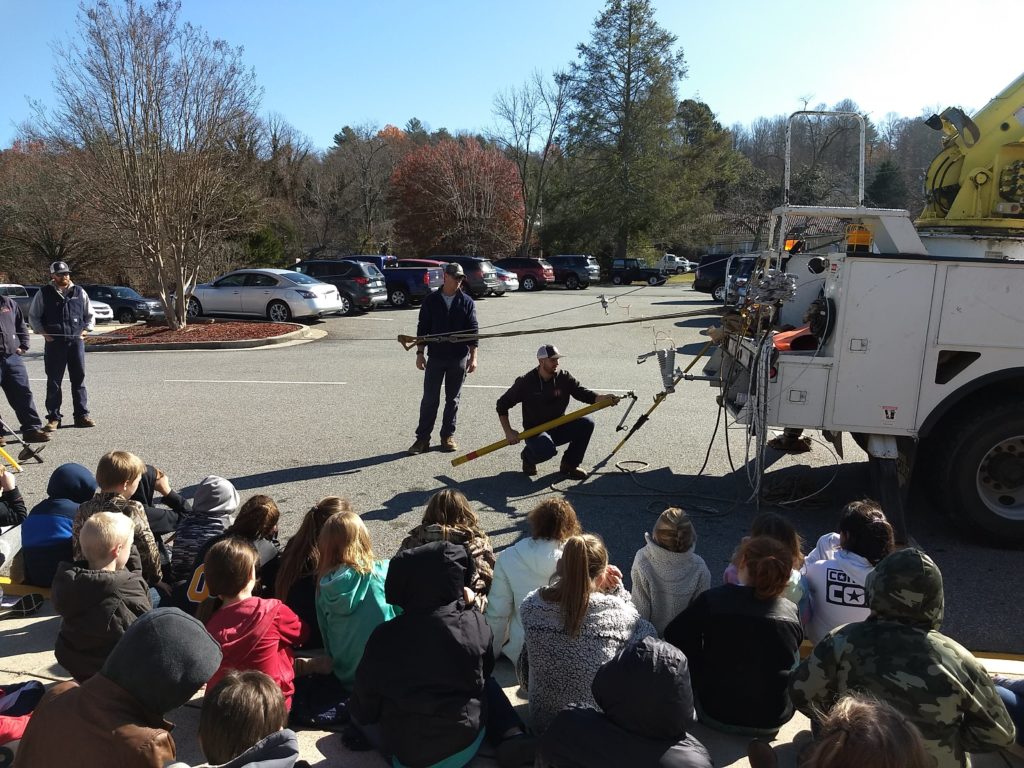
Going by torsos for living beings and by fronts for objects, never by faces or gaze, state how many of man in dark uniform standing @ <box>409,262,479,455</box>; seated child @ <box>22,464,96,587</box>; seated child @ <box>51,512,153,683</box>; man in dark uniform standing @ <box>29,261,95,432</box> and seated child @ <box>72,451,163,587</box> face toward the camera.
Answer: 2

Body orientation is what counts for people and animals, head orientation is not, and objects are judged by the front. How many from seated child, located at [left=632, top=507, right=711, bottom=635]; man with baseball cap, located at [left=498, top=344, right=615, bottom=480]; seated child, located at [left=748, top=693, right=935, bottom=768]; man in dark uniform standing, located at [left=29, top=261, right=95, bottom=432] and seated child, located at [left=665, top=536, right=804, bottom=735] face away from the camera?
3

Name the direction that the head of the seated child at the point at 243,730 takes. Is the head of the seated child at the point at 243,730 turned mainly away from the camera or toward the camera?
away from the camera

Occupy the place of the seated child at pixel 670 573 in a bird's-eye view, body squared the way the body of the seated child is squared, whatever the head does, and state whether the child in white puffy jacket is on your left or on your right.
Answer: on your left

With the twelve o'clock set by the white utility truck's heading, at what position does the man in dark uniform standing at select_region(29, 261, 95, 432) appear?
The man in dark uniform standing is roughly at 6 o'clock from the white utility truck.

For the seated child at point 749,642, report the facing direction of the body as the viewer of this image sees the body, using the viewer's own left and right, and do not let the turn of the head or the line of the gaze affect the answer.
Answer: facing away from the viewer

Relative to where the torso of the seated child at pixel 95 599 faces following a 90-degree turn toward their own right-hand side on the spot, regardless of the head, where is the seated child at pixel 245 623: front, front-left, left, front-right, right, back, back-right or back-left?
front

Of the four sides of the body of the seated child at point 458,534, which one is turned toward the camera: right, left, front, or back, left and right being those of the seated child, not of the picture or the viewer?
back

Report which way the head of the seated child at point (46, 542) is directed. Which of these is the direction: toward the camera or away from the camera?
away from the camera

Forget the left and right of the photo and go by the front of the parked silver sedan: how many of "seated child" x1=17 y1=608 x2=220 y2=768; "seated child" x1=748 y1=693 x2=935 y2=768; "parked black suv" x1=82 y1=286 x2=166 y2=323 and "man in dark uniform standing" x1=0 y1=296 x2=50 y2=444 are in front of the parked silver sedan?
1

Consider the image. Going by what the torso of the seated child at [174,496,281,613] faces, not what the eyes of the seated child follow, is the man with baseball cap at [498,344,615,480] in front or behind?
in front

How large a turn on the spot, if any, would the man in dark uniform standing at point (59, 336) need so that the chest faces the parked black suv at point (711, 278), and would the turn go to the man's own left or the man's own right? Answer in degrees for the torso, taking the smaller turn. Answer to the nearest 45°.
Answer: approximately 135° to the man's own left

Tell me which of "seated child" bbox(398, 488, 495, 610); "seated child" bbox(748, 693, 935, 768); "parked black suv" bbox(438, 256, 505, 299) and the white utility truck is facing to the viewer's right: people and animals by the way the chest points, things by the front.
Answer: the white utility truck

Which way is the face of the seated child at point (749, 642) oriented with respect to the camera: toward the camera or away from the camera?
away from the camera

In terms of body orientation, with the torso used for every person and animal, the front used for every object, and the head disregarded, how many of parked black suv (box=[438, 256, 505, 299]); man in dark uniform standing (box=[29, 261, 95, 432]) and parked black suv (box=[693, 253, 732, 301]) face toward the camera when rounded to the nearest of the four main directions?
1

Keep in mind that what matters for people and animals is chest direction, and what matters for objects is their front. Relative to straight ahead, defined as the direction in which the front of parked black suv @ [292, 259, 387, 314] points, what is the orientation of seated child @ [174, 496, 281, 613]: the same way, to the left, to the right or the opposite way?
to the right

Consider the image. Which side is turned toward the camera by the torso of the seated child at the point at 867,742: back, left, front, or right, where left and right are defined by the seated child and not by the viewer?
back

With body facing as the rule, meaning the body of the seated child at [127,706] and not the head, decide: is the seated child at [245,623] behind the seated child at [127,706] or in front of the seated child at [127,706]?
in front

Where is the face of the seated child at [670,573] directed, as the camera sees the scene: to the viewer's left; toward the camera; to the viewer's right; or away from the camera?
away from the camera
